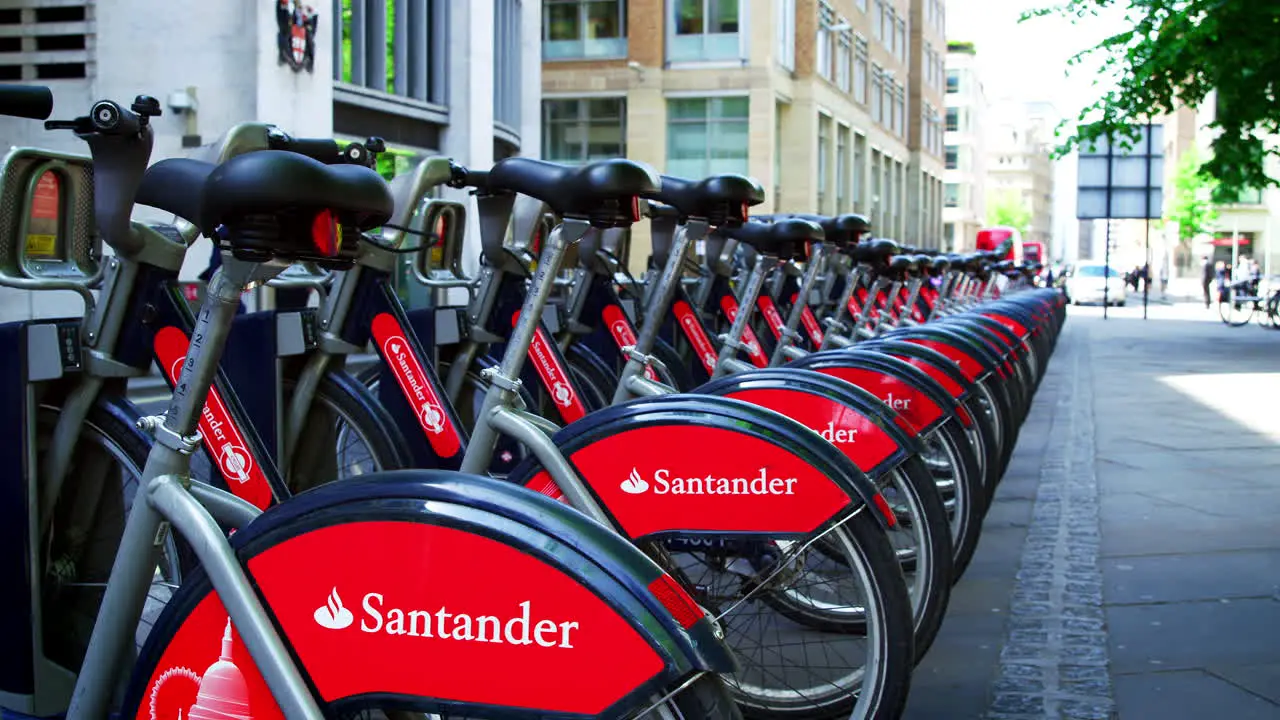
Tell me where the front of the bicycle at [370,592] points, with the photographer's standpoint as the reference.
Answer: facing away from the viewer and to the left of the viewer

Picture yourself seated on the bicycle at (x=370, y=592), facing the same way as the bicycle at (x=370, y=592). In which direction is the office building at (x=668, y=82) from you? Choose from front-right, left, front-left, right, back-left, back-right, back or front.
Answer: front-right

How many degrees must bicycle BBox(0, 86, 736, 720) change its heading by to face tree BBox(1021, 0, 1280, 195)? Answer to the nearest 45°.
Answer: approximately 90° to its right

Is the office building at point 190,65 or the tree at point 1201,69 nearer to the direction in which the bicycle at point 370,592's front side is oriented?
the office building

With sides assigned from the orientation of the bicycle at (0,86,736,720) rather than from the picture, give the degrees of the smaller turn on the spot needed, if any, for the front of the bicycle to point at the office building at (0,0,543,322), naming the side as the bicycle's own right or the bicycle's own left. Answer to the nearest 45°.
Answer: approximately 45° to the bicycle's own right

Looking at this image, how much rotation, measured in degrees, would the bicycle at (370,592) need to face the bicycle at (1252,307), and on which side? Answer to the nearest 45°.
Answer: approximately 90° to its right

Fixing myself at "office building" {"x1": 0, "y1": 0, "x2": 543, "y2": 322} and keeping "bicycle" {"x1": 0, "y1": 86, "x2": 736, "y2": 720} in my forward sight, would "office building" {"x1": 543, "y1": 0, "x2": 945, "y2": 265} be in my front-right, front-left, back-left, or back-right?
back-left

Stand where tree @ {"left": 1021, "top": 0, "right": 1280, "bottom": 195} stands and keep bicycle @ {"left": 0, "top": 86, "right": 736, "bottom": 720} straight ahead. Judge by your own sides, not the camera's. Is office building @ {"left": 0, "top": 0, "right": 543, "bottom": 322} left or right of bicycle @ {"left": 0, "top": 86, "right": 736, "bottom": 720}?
right
